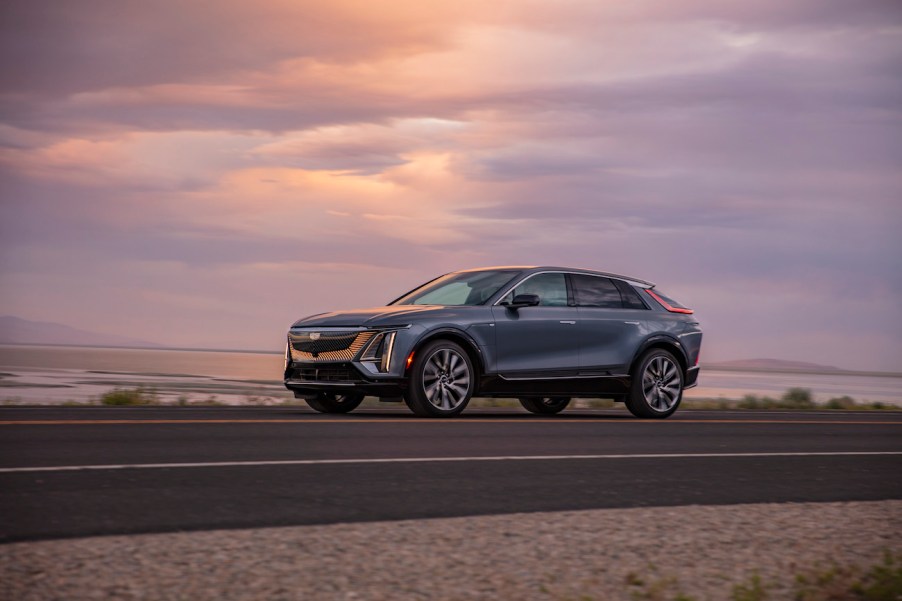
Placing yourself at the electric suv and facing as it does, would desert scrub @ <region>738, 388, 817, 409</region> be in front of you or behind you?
behind

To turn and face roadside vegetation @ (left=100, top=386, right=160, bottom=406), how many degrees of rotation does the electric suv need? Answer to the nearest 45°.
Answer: approximately 90° to its right

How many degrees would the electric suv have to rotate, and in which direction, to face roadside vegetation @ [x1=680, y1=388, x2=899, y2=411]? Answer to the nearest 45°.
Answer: approximately 180°

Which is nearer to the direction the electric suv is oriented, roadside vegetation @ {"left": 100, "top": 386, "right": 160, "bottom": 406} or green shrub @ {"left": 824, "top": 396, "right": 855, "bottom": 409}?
the roadside vegetation

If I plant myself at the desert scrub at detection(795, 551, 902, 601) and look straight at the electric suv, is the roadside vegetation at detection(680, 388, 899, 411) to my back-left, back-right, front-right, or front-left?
front-right

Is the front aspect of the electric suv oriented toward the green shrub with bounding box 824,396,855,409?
no

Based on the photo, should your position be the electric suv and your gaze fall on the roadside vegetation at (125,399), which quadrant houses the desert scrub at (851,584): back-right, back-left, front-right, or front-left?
back-left

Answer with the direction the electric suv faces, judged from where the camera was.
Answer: facing the viewer and to the left of the viewer

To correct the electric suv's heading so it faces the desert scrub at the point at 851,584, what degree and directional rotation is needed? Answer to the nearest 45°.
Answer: approximately 45° to its left
